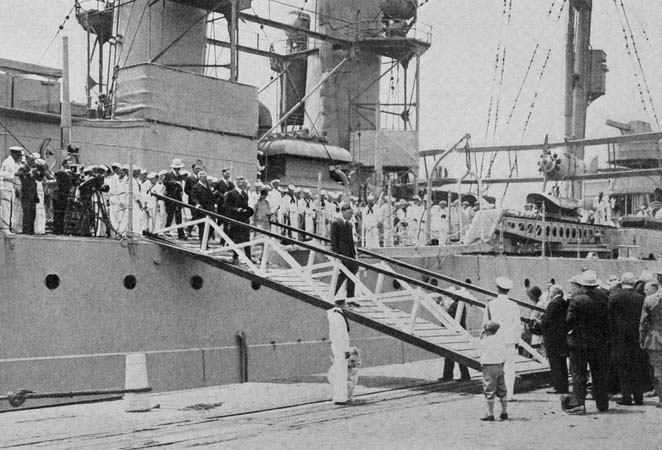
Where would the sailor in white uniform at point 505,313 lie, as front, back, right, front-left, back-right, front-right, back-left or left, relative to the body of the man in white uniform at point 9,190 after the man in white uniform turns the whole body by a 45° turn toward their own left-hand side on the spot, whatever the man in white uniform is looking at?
right

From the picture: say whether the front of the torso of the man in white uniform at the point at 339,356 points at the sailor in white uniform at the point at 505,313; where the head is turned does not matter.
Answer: yes

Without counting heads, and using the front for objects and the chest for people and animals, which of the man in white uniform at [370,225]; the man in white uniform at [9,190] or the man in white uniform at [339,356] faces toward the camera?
the man in white uniform at [370,225]

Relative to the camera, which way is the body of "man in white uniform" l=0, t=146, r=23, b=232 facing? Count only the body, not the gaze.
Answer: to the viewer's right

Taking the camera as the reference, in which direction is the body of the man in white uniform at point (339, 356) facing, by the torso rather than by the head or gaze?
to the viewer's right

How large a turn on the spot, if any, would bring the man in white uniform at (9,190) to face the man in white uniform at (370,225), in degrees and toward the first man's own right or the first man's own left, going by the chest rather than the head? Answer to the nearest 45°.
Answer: approximately 45° to the first man's own left

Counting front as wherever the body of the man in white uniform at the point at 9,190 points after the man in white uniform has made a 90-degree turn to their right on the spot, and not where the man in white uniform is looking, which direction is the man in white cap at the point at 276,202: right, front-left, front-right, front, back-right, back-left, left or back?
back-left

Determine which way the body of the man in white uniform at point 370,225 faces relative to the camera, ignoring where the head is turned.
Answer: toward the camera

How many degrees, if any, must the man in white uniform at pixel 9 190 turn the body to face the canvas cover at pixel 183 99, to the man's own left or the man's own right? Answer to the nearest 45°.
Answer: approximately 45° to the man's own left

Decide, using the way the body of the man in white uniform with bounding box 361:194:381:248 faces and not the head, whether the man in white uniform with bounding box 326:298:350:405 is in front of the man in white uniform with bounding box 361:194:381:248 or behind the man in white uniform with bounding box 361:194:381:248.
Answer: in front

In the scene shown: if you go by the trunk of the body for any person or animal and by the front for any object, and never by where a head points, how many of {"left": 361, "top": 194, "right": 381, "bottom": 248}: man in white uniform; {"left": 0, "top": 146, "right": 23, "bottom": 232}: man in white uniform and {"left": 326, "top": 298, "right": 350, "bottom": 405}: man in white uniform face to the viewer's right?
2

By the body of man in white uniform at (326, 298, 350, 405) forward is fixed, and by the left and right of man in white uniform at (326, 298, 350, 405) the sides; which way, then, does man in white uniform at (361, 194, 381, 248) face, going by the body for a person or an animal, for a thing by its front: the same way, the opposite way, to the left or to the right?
to the right

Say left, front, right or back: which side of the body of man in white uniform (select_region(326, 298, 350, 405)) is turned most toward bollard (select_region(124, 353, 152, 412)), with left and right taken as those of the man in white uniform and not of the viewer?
back

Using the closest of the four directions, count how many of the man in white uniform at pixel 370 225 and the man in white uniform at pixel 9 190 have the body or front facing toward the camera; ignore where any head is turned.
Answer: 1
